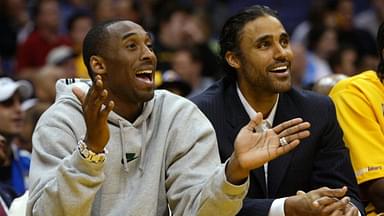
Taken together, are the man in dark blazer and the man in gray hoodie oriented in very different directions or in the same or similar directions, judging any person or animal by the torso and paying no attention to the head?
same or similar directions

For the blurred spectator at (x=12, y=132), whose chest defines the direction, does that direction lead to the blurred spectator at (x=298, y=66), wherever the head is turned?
no

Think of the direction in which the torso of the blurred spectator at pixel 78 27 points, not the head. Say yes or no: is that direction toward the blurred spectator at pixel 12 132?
no

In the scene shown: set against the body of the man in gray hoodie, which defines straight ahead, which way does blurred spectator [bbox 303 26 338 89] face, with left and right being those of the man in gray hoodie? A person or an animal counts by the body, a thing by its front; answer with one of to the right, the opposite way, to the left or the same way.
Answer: the same way

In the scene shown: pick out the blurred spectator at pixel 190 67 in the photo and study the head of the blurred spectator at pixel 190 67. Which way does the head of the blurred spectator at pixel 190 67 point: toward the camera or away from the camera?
toward the camera

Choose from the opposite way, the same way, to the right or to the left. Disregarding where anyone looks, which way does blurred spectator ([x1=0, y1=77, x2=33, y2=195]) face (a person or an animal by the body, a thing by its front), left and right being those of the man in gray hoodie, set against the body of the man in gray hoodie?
the same way

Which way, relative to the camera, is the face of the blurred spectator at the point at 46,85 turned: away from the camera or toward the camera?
toward the camera

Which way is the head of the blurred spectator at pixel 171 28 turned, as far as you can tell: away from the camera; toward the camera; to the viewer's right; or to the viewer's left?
toward the camera

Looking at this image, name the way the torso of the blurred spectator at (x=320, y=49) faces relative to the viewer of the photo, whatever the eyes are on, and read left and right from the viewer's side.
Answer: facing the viewer and to the right of the viewer

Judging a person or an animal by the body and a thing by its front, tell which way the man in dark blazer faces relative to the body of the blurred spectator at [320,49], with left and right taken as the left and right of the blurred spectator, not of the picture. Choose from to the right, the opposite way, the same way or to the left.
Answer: the same way

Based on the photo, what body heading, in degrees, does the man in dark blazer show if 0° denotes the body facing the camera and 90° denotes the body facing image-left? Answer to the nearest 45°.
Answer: approximately 315°

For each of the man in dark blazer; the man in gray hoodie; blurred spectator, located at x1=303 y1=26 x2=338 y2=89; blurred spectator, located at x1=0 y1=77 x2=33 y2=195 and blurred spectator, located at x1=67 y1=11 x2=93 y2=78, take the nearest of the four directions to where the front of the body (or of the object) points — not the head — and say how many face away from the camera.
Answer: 0

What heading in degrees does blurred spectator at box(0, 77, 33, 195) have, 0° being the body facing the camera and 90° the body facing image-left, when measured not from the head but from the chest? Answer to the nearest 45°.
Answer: approximately 315°
